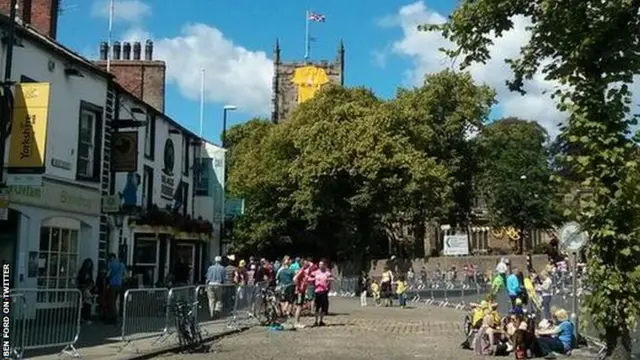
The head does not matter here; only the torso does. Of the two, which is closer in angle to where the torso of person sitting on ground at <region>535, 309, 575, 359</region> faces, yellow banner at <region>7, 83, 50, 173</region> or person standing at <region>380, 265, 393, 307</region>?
the yellow banner

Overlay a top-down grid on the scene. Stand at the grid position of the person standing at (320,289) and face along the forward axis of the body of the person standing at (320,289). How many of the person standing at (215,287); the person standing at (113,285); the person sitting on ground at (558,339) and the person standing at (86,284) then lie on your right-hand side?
3

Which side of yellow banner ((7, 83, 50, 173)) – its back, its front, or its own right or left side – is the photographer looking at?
front

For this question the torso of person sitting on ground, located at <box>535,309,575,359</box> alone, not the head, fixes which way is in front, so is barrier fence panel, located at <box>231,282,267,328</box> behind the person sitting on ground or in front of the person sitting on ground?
in front

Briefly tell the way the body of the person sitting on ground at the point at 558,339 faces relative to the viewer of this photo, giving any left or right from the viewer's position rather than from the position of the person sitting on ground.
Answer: facing to the left of the viewer
